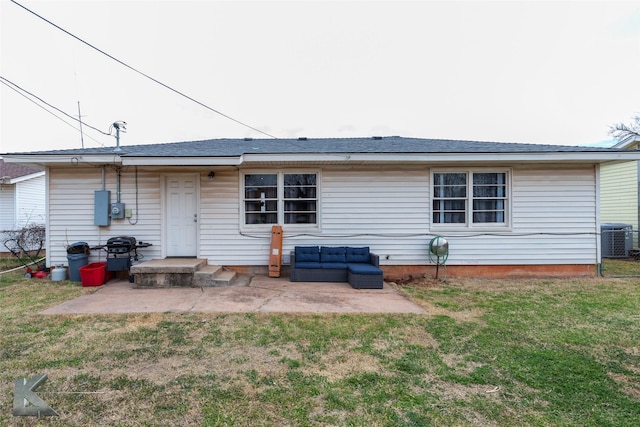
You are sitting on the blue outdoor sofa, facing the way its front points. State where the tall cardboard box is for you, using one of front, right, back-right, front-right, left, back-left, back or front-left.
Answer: right

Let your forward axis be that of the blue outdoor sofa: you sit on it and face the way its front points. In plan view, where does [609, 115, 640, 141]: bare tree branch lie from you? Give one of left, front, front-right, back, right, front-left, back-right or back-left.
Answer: back-left

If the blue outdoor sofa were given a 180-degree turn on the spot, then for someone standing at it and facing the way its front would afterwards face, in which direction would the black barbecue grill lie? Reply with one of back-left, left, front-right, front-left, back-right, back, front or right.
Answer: left

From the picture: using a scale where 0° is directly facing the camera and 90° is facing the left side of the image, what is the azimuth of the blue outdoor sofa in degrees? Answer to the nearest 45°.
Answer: approximately 0°

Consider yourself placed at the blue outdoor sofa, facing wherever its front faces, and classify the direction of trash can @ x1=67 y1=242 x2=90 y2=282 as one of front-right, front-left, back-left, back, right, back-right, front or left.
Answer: right

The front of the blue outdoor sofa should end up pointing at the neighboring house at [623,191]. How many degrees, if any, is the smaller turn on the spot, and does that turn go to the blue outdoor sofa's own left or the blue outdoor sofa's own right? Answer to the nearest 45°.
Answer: approximately 135° to the blue outdoor sofa's own left
